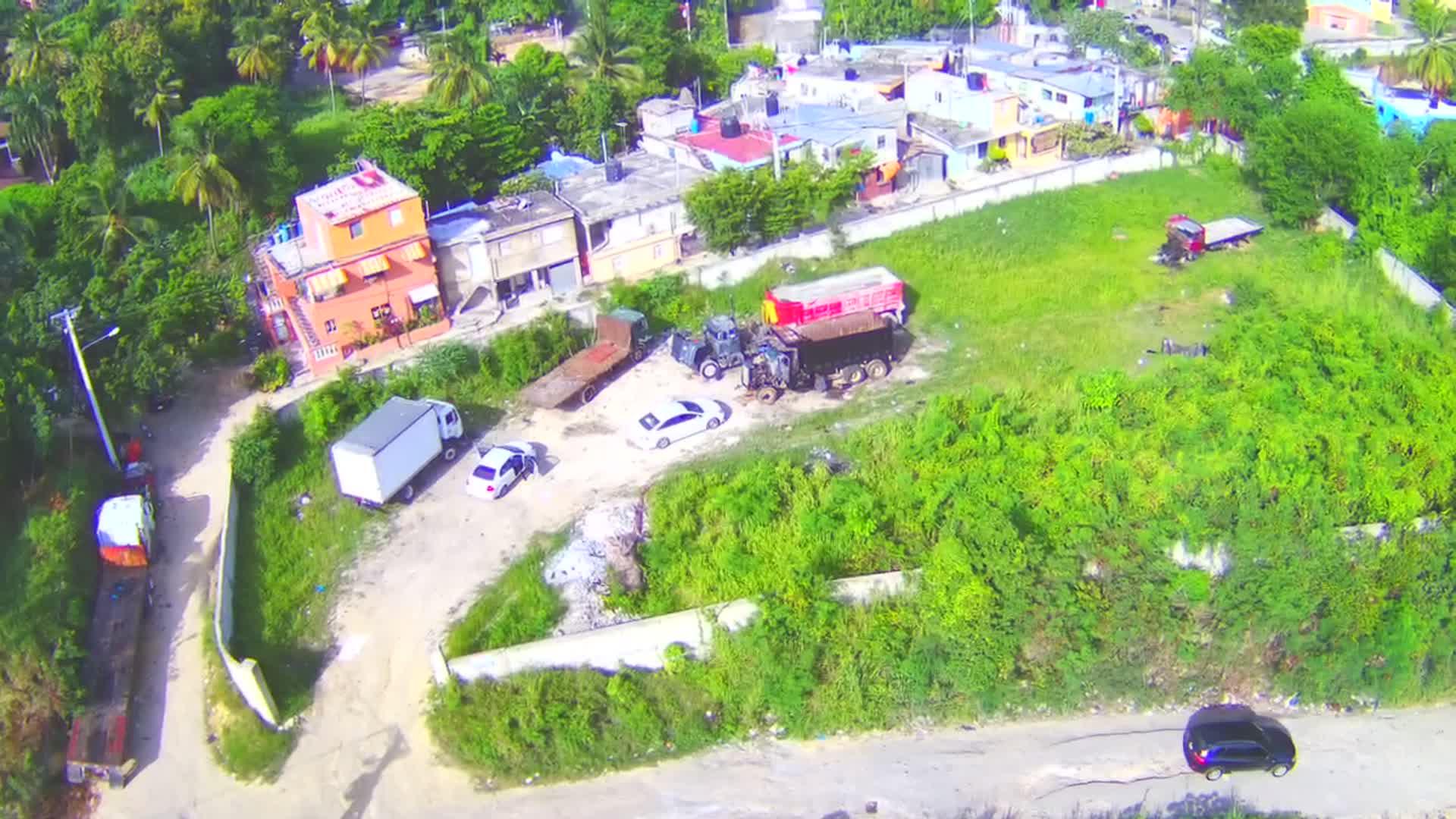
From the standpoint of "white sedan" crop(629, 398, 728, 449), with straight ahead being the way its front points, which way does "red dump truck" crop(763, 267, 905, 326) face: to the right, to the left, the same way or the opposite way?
the opposite way

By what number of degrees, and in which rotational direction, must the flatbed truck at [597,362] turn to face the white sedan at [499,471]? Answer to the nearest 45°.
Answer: approximately 180°

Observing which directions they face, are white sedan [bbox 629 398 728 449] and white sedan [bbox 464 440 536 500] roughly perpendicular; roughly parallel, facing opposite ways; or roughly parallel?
roughly parallel

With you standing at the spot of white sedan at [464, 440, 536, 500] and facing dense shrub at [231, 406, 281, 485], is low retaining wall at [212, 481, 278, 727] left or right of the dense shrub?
left

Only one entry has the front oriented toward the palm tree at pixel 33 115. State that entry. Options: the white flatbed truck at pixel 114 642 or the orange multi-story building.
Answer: the white flatbed truck

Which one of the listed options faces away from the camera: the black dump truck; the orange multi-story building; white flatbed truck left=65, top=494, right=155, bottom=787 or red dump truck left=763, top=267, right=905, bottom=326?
white flatbed truck left=65, top=494, right=155, bottom=787

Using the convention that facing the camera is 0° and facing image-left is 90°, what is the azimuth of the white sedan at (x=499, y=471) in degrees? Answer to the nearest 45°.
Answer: approximately 225°

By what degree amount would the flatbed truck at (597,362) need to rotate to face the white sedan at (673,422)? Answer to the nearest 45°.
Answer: approximately 90° to its right

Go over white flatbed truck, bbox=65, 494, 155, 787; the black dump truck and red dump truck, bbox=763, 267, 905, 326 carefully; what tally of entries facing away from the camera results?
1

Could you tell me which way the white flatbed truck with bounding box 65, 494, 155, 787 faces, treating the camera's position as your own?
facing away from the viewer

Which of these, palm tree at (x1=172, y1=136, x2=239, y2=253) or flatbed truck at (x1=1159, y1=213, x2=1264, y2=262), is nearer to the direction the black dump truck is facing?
the palm tree

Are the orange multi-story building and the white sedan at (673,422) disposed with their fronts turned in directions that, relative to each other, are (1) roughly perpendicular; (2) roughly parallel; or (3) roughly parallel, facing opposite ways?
roughly perpendicular

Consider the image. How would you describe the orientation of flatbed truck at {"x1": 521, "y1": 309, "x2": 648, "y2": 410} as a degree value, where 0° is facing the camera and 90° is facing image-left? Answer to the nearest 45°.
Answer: approximately 225°

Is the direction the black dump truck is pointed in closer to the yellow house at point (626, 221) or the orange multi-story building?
the orange multi-story building

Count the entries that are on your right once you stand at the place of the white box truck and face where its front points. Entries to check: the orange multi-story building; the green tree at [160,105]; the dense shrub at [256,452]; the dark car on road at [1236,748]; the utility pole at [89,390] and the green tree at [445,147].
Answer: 1
